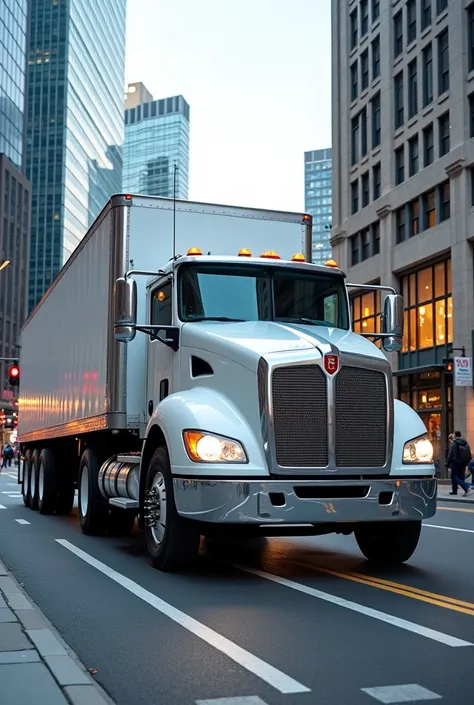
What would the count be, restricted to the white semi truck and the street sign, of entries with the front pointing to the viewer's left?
0

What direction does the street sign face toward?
toward the camera

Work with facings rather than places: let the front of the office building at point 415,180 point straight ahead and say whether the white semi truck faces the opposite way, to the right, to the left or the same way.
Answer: to the left

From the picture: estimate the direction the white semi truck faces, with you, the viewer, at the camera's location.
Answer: facing the viewer and to the right of the viewer

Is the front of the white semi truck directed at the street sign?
no

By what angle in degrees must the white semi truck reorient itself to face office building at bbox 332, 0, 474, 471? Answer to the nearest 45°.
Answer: approximately 135° to its left

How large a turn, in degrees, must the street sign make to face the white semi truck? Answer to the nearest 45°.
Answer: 0° — it already faces it

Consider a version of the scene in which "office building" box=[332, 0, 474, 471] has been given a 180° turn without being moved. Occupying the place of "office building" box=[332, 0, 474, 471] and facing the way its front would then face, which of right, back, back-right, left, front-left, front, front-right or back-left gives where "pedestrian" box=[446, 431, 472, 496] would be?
back-right

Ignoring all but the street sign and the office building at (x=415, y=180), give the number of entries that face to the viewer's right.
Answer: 0

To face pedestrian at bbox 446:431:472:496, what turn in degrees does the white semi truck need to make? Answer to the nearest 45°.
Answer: approximately 135° to its left

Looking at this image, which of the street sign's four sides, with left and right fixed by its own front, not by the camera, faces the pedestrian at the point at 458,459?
front
